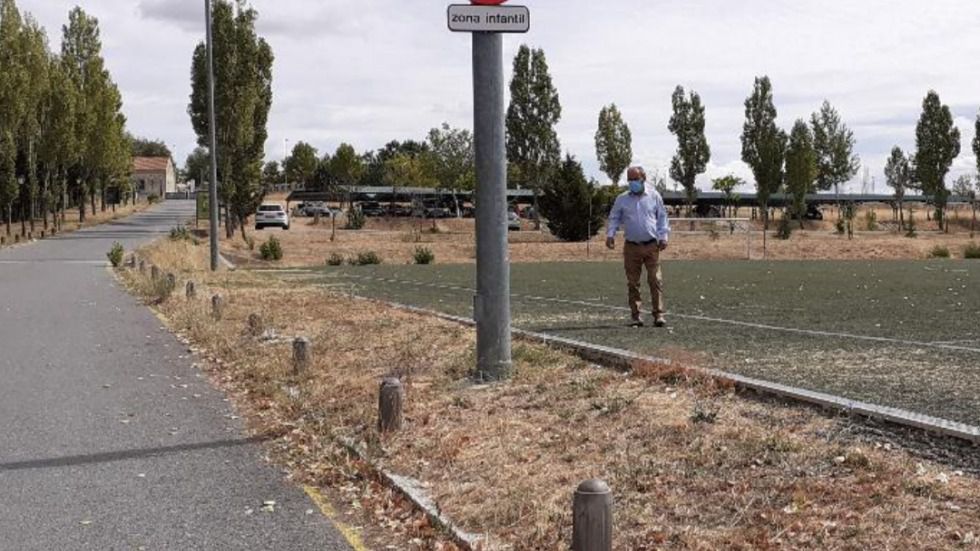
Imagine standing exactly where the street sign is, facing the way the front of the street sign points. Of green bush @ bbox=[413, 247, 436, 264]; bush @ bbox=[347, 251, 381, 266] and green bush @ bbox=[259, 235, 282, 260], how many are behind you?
3

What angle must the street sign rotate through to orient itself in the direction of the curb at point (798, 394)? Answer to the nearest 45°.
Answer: approximately 45° to its left

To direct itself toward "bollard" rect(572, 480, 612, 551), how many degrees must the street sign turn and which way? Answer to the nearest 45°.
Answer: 0° — it already faces it

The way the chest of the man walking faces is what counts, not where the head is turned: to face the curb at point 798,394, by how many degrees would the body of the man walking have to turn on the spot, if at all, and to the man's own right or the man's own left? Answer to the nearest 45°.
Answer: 0° — they already face it

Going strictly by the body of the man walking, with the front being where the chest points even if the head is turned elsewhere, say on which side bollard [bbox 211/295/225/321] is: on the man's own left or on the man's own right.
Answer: on the man's own right

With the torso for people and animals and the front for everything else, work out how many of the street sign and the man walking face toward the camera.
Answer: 2

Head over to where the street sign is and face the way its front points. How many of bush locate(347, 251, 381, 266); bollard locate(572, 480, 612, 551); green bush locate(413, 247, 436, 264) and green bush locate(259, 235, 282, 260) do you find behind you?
3

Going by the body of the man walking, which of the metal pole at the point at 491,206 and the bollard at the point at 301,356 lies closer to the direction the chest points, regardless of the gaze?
the metal pole

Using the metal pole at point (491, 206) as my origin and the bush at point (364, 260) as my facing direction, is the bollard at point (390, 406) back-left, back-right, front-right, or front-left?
back-left

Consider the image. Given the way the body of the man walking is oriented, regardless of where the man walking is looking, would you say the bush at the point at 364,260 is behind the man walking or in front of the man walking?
behind

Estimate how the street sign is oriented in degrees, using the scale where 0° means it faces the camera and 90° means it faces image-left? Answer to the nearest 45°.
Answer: approximately 0°

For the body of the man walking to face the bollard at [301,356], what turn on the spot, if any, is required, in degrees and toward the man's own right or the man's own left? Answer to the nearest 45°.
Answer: approximately 45° to the man's own right
